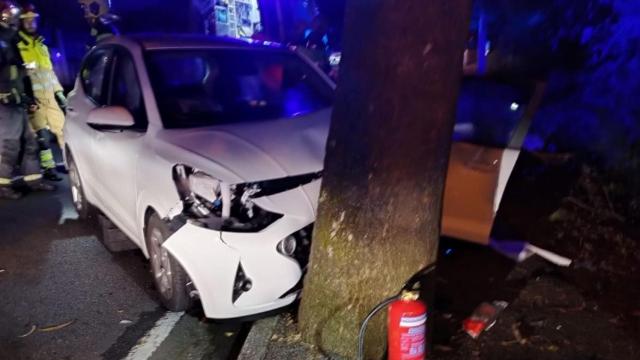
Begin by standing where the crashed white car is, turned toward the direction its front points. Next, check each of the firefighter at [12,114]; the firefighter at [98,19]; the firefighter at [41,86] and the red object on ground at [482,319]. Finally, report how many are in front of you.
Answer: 1

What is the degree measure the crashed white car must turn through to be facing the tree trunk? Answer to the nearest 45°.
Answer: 0° — it already faces it

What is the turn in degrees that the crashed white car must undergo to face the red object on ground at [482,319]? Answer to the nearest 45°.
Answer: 0° — it already faces it

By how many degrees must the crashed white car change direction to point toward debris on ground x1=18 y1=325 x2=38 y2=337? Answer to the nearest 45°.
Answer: approximately 135° to its right

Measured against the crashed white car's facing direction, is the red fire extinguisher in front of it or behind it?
in front

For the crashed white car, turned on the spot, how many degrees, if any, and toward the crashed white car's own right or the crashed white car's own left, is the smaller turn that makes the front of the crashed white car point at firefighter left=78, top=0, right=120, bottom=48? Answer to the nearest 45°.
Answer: approximately 135° to the crashed white car's own left

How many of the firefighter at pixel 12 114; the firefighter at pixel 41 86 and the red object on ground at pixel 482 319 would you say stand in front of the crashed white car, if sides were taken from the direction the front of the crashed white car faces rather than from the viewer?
1

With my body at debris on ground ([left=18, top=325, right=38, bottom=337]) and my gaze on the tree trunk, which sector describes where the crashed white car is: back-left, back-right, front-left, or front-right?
front-left

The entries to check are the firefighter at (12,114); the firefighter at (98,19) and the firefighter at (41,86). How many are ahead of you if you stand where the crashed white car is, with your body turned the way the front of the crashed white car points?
0

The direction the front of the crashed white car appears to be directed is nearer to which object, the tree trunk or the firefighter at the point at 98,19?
the tree trunk
